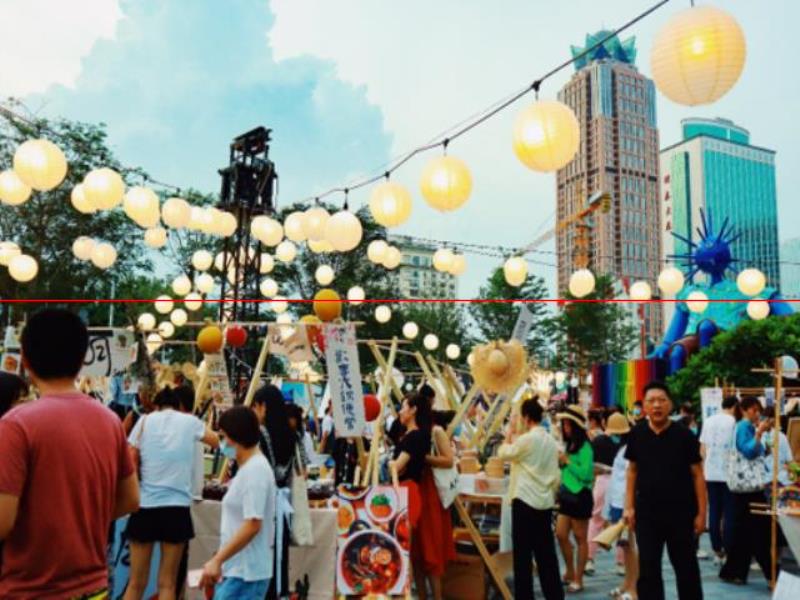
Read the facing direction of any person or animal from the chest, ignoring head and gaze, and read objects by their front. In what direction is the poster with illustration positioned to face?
toward the camera

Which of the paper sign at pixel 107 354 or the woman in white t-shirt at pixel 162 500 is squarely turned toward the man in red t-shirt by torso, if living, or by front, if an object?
the paper sign

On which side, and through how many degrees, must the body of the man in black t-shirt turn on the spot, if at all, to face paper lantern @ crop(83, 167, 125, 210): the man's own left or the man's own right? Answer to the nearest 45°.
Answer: approximately 90° to the man's own right

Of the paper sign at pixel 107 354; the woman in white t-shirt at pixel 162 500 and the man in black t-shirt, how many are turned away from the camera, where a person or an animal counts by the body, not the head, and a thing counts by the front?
1

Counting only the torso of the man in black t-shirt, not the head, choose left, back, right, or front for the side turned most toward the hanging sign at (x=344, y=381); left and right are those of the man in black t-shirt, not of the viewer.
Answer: right

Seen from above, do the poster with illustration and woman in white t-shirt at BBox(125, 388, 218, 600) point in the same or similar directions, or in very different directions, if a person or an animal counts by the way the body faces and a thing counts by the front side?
very different directions

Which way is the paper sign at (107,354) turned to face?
toward the camera

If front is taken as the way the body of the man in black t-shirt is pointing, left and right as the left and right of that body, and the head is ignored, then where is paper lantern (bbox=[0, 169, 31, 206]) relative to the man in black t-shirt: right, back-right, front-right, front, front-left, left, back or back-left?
right

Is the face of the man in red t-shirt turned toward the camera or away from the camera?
away from the camera

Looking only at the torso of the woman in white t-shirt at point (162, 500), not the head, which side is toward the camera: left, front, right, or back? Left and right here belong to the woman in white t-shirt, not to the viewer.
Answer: back

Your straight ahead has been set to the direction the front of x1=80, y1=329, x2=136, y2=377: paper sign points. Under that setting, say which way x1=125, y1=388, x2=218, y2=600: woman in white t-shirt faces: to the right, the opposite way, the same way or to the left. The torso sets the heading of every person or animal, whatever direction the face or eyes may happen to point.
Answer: the opposite way

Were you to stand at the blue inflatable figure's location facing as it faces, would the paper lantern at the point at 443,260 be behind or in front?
in front
